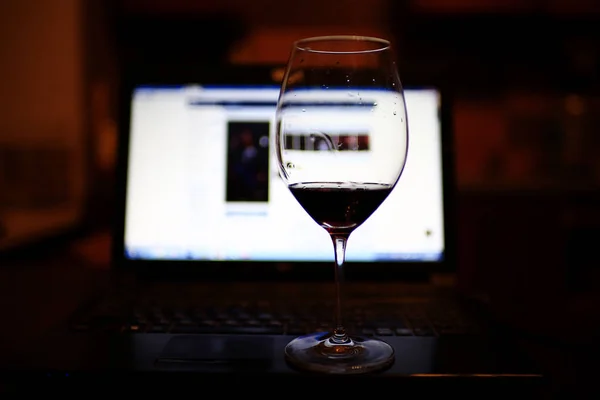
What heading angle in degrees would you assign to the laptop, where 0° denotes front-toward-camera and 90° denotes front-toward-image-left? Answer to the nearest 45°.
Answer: approximately 0°
